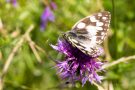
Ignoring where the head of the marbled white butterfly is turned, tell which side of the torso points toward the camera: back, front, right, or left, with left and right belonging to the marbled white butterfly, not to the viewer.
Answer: left
